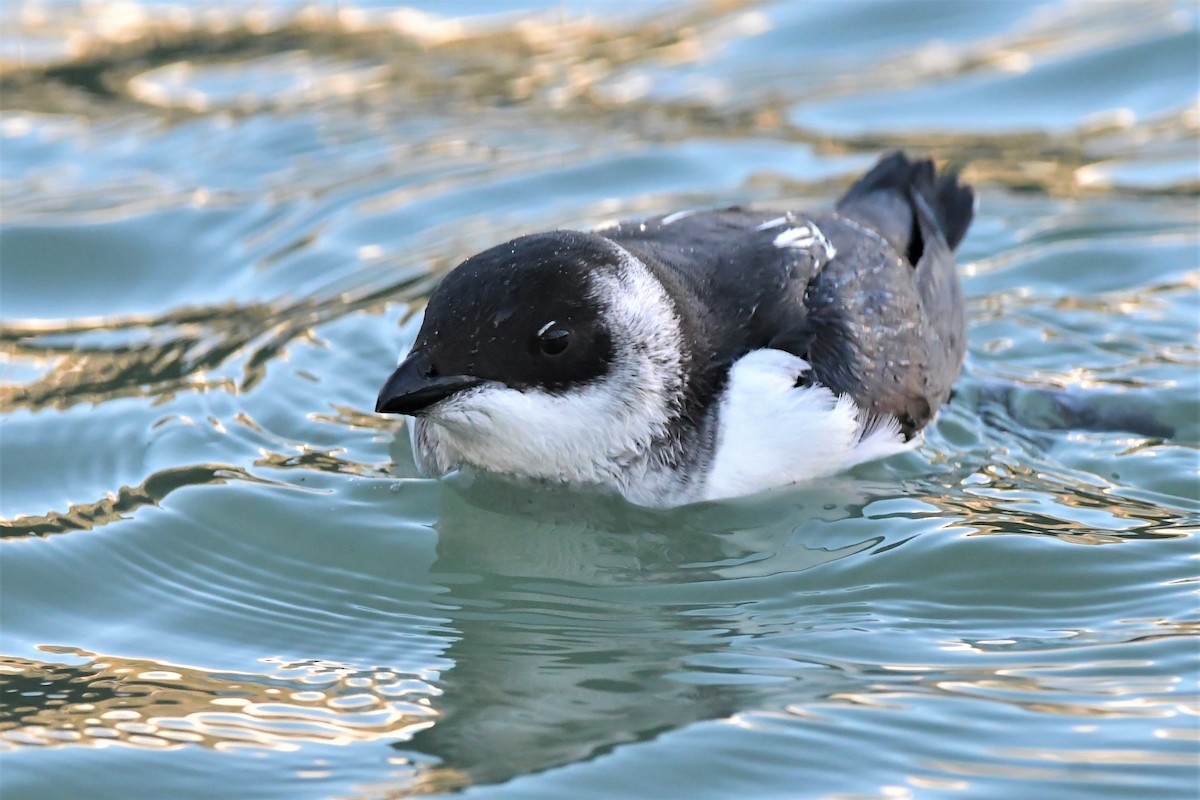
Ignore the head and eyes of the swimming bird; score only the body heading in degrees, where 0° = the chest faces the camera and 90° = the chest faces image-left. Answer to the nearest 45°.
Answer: approximately 45°
